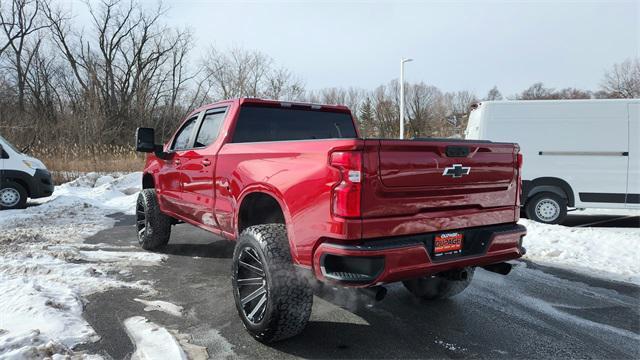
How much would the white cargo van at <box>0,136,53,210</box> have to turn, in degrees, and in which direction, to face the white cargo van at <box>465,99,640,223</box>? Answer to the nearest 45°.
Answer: approximately 45° to its right

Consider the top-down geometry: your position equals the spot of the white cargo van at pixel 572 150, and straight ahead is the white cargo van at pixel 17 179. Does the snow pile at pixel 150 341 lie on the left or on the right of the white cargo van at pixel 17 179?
left

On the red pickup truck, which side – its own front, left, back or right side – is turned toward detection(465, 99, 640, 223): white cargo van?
right

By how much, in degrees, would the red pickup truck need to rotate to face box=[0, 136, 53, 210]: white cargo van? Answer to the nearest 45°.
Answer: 0° — it already faces it

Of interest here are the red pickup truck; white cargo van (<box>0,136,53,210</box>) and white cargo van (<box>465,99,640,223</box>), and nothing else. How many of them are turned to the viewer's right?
2

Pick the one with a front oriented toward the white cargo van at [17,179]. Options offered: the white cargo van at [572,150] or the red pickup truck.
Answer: the red pickup truck

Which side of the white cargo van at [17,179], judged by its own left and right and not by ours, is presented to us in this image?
right

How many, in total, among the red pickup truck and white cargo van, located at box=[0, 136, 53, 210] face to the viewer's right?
1

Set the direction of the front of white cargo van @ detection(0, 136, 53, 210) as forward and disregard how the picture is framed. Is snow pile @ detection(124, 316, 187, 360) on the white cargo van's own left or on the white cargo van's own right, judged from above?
on the white cargo van's own right

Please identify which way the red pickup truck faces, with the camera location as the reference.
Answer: facing away from the viewer and to the left of the viewer

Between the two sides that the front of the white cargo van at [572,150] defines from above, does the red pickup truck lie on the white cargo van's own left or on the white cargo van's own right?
on the white cargo van's own right

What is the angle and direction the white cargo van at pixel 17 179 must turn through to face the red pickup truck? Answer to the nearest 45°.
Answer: approximately 90° to its right

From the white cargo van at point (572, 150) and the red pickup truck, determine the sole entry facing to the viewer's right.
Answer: the white cargo van
